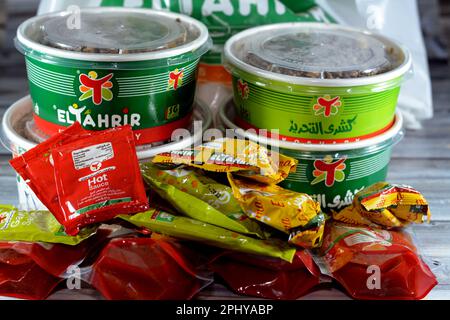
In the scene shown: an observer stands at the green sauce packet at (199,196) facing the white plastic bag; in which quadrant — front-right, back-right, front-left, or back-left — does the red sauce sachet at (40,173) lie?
back-left

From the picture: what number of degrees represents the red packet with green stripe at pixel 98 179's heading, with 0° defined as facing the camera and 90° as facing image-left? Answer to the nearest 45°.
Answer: approximately 0°

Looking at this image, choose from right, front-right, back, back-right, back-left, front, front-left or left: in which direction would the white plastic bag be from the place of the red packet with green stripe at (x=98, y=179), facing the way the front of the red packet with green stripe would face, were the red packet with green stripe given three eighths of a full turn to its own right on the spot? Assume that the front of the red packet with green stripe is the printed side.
right

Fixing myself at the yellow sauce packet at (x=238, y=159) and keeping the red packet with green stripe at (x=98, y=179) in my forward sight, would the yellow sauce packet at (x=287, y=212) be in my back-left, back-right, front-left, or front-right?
back-left
